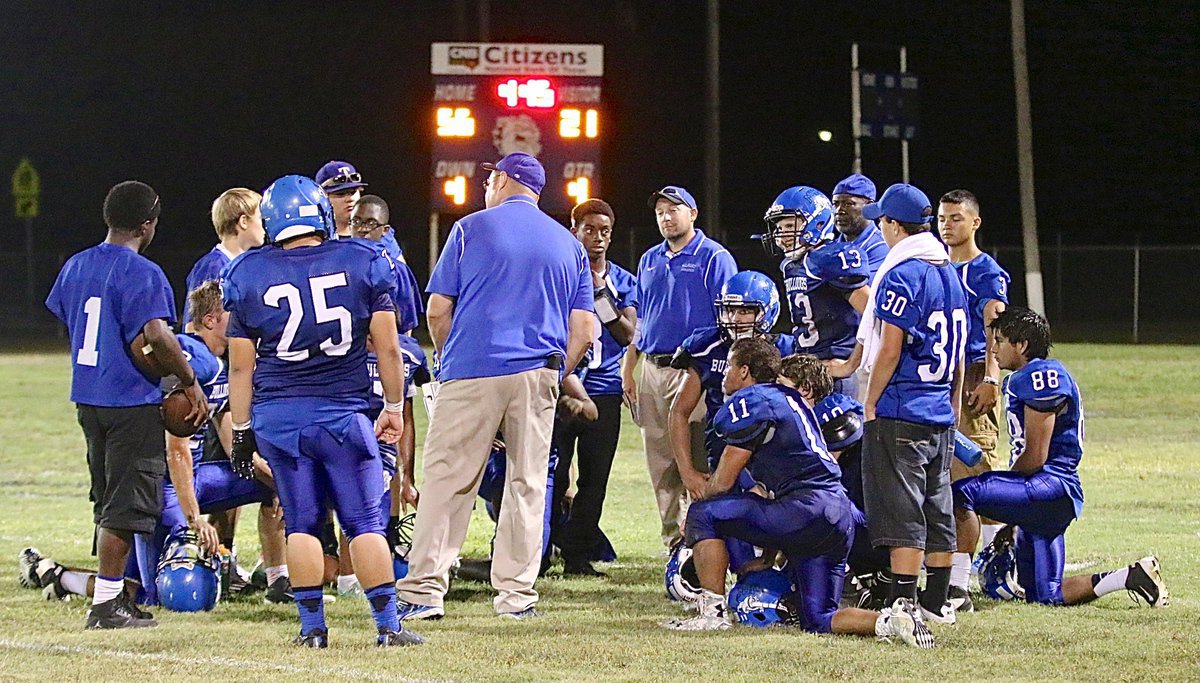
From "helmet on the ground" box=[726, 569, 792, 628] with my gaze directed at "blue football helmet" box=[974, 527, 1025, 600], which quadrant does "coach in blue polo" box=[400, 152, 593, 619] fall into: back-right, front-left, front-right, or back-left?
back-left

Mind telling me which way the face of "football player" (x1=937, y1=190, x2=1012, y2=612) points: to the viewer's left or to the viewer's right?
to the viewer's left

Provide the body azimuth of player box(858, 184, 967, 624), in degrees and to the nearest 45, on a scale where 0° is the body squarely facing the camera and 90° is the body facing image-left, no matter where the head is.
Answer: approximately 135°

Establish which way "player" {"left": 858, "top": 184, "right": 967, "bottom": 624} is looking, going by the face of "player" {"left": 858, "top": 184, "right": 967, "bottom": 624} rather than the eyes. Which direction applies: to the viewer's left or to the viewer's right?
to the viewer's left

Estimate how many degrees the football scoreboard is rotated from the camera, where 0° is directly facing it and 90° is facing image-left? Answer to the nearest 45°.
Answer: approximately 0°

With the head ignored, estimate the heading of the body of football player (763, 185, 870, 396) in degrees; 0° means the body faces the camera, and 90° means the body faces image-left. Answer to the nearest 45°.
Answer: approximately 45°

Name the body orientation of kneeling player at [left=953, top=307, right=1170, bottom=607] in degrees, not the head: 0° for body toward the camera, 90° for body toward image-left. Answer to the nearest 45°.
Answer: approximately 90°

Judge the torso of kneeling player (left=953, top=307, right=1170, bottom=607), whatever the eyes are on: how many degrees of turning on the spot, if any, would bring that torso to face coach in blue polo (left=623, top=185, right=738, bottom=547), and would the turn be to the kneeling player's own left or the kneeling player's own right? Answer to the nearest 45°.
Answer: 0° — they already face them

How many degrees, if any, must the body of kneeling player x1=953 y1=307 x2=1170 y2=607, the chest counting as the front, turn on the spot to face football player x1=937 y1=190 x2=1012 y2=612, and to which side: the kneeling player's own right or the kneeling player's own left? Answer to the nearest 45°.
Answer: approximately 90° to the kneeling player's own right
